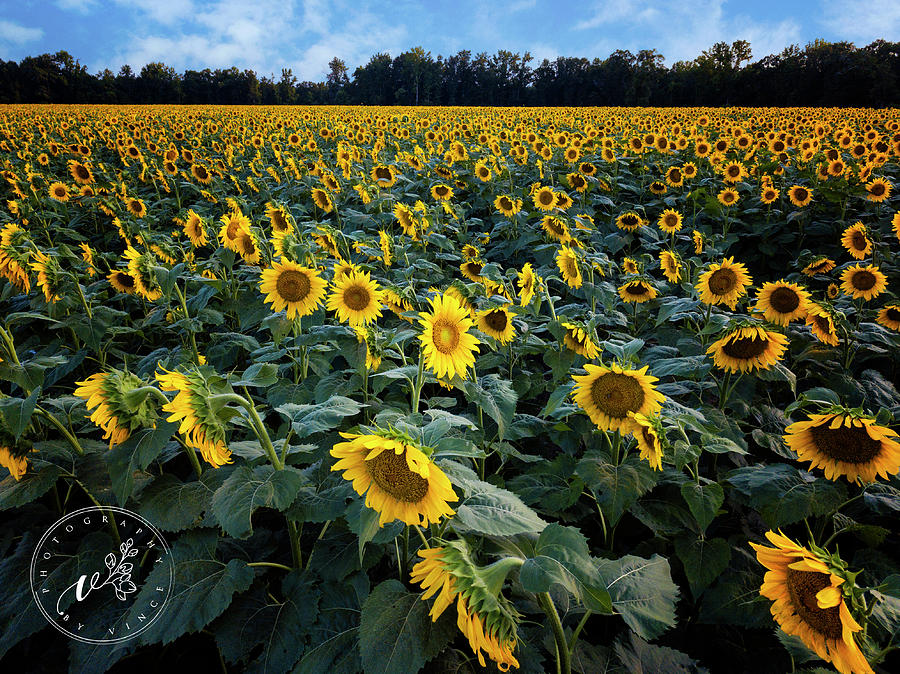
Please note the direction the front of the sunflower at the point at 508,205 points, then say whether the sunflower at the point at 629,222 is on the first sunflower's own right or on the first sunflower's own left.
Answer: on the first sunflower's own left

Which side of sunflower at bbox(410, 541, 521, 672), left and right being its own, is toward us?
left

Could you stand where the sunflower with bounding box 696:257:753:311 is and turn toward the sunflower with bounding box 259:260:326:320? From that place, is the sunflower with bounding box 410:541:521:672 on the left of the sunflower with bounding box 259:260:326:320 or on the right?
left

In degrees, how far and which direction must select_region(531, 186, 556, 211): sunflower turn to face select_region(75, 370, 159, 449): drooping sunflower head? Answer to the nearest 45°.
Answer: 0° — it already faces it

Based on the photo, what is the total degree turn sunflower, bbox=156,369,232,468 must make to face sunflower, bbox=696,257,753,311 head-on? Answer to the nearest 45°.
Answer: approximately 180°

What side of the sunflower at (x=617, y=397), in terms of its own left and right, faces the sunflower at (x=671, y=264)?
back

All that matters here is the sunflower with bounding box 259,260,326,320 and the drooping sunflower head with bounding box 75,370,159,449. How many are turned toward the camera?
1

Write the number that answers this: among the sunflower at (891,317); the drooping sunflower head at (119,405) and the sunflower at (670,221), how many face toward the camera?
2

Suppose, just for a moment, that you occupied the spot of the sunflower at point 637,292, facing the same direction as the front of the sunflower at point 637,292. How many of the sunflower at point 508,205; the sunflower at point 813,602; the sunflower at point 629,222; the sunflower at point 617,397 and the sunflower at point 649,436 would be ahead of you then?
3

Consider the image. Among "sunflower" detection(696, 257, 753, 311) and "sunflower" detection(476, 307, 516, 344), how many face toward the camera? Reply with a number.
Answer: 2

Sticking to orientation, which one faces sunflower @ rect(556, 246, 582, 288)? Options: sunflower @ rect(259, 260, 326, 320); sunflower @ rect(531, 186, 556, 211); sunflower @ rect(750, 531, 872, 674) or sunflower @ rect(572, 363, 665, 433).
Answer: sunflower @ rect(531, 186, 556, 211)
